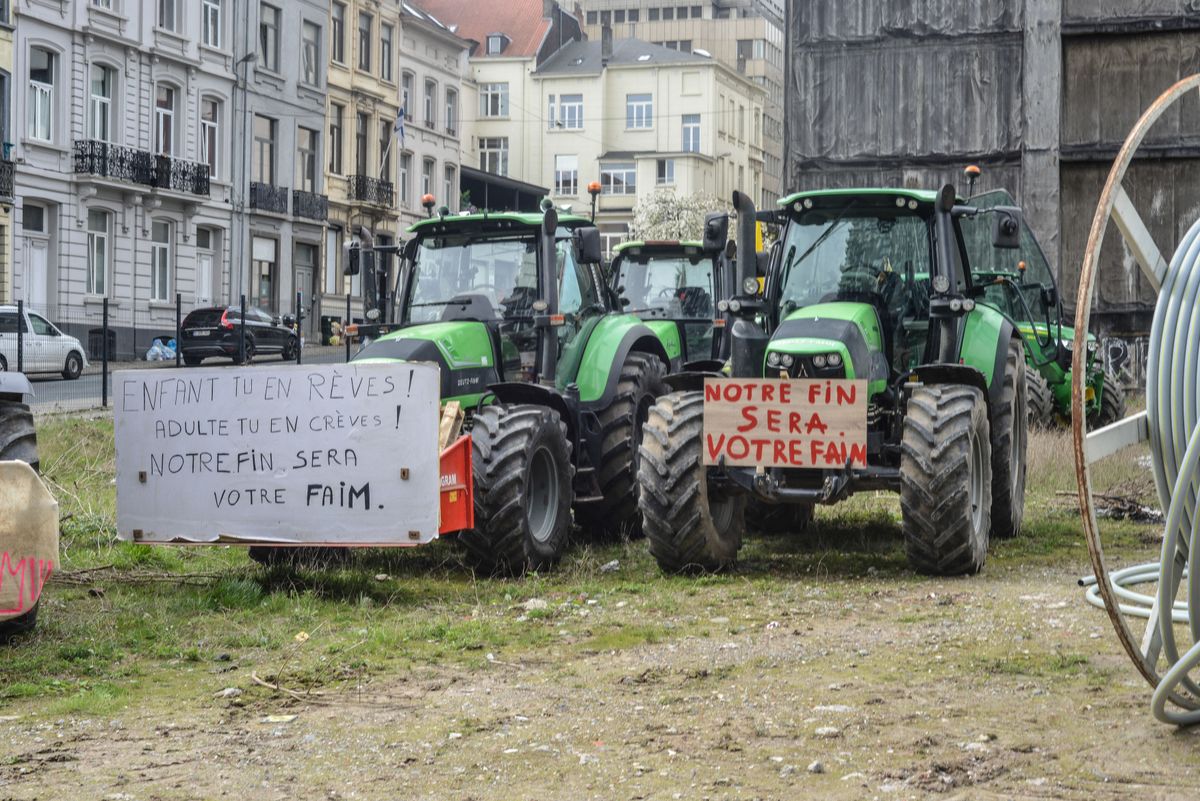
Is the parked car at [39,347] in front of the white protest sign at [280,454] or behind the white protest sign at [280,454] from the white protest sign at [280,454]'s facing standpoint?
behind

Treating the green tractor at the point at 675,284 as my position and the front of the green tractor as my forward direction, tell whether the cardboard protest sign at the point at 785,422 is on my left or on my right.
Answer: on my left

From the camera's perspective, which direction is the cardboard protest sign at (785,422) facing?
toward the camera

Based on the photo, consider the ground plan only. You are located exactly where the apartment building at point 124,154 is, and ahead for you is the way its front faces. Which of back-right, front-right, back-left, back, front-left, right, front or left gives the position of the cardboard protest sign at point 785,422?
front-right

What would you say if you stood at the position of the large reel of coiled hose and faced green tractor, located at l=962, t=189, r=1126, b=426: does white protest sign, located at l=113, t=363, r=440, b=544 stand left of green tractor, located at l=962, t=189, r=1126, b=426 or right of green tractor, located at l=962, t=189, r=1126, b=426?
left

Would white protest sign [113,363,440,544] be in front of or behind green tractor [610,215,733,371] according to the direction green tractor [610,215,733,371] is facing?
in front

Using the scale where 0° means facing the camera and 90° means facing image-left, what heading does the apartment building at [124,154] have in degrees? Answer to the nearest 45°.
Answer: approximately 315°

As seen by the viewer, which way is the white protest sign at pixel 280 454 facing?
toward the camera

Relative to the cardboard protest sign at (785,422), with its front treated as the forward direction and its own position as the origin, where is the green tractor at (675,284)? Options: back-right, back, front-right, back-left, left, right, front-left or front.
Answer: back

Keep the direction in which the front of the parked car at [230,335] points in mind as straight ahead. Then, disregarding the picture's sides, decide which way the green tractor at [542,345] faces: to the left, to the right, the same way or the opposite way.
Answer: the opposite way

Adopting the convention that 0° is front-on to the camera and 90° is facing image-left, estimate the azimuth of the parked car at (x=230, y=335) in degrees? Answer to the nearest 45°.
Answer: approximately 225°

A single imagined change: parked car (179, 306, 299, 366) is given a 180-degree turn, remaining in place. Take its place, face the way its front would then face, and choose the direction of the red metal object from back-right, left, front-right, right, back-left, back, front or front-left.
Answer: front-left

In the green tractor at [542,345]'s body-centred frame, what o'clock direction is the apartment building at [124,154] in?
The apartment building is roughly at 4 o'clock from the green tractor.

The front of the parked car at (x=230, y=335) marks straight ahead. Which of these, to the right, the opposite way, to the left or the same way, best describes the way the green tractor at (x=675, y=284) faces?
the opposite way

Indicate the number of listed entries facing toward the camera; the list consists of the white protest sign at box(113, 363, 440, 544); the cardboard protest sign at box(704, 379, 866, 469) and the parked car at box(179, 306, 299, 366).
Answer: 2
